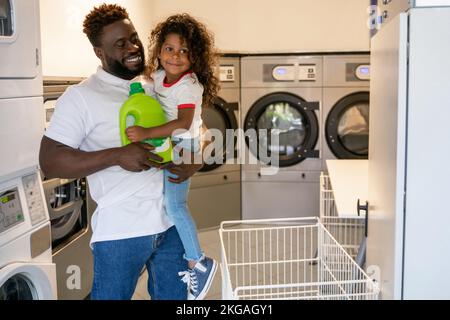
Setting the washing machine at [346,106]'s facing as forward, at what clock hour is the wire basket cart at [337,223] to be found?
The wire basket cart is roughly at 12 o'clock from the washing machine.

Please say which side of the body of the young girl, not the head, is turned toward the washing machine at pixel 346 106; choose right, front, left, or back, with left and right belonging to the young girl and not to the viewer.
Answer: back

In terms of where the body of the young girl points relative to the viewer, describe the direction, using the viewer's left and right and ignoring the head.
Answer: facing the viewer and to the left of the viewer

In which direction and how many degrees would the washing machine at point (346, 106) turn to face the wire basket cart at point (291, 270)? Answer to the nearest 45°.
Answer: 0° — it already faces it

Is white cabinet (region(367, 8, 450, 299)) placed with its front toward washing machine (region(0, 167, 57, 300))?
yes

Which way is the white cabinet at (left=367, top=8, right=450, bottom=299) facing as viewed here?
to the viewer's left

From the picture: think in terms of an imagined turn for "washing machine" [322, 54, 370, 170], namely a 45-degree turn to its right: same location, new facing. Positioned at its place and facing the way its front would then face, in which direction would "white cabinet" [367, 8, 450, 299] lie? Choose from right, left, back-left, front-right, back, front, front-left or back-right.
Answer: front-left

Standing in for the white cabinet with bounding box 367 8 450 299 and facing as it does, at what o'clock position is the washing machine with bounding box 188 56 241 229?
The washing machine is roughly at 2 o'clock from the white cabinet.

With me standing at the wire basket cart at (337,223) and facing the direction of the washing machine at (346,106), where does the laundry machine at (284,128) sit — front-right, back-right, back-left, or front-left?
front-left

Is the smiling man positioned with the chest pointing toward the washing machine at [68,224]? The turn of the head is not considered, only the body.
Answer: no

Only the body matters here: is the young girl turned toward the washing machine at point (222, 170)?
no

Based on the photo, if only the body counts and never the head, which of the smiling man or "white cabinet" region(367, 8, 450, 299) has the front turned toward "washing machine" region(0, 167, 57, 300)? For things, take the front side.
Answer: the white cabinet

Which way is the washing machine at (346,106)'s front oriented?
toward the camera

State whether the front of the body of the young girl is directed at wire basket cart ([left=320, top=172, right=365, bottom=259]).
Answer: no

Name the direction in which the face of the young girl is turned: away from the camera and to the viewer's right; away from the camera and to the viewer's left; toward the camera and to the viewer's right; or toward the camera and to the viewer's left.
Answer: toward the camera and to the viewer's left

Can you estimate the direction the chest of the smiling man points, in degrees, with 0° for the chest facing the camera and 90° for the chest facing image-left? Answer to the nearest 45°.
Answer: approximately 315°
